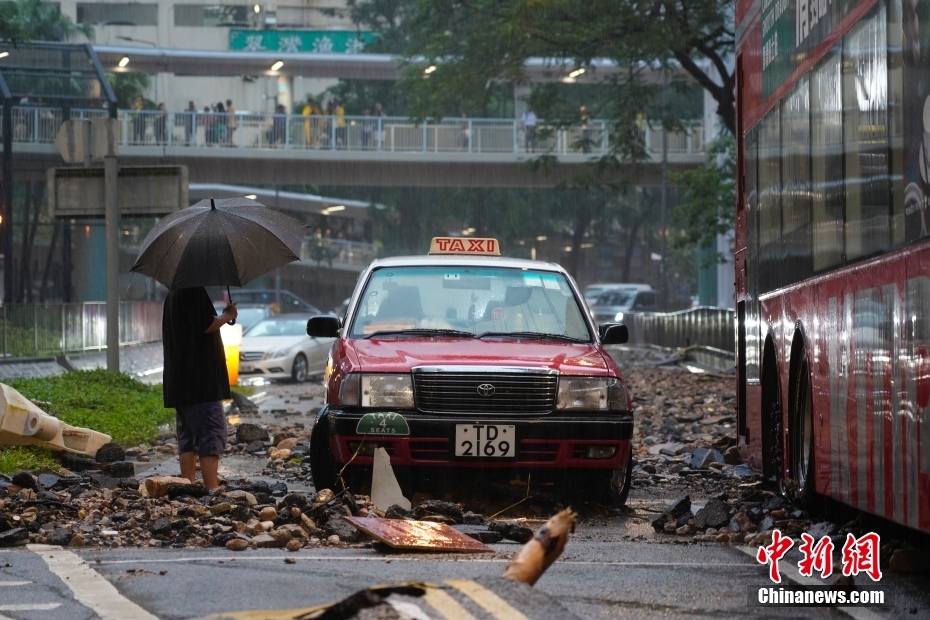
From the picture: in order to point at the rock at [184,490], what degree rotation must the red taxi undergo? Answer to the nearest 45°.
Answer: approximately 90° to its right

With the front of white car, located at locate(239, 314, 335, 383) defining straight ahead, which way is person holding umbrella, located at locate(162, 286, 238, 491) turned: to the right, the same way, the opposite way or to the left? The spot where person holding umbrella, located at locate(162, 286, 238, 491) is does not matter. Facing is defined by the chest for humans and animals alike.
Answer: the opposite way

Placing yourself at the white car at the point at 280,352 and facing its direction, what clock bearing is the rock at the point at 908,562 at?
The rock is roughly at 10 o'clock from the white car.

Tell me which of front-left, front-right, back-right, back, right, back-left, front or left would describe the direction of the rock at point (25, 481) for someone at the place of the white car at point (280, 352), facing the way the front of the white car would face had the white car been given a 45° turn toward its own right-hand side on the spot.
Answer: left

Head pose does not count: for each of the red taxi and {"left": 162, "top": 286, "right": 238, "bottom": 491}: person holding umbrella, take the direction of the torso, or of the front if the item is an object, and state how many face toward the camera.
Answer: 1

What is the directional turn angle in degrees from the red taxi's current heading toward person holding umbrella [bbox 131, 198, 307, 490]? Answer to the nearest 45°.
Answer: approximately 90° to its right

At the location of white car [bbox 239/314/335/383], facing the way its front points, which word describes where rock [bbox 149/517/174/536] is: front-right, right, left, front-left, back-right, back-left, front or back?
front-left

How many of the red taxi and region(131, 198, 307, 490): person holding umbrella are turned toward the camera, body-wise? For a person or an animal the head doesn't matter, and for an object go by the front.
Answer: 1

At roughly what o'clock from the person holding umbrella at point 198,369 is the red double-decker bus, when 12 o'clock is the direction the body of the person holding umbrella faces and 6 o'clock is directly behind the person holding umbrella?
The red double-decker bus is roughly at 3 o'clock from the person holding umbrella.

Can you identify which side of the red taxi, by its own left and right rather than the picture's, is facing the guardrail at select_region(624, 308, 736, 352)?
back

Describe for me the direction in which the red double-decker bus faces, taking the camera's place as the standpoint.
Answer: facing the viewer and to the right of the viewer

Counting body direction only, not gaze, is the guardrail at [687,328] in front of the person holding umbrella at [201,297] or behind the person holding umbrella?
in front

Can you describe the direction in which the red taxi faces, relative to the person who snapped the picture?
facing the viewer

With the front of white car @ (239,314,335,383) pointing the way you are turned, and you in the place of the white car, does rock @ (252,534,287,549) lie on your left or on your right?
on your left

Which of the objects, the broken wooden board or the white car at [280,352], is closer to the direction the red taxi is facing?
the broken wooden board

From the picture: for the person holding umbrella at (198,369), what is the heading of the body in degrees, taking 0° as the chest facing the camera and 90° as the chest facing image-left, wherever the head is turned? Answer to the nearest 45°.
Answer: approximately 225°
